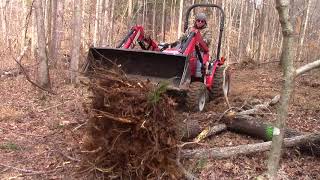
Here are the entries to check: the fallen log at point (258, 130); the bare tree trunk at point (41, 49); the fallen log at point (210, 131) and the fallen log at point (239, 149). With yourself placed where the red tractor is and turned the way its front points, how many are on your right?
1

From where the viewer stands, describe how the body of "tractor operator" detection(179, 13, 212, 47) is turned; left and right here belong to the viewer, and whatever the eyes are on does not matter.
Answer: facing the viewer and to the left of the viewer

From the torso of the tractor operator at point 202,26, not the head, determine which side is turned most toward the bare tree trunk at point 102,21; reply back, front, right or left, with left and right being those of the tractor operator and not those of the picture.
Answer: right

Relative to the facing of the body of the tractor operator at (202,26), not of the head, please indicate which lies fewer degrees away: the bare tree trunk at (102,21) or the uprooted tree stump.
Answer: the uprooted tree stump

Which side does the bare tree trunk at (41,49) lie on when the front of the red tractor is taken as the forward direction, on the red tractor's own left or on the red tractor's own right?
on the red tractor's own right

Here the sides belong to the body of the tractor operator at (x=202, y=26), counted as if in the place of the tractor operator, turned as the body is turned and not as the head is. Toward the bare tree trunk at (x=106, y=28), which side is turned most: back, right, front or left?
right

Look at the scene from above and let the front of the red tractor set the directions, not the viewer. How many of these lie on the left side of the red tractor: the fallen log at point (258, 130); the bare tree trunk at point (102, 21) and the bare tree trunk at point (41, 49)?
1

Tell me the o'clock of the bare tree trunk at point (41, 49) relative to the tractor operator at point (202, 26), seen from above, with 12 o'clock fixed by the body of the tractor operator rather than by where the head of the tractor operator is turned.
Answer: The bare tree trunk is roughly at 2 o'clock from the tractor operator.

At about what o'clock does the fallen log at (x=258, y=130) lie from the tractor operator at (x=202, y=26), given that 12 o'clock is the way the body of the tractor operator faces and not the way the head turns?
The fallen log is roughly at 10 o'clock from the tractor operator.

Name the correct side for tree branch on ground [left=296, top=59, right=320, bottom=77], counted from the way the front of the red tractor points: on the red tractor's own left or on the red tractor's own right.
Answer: on the red tractor's own left

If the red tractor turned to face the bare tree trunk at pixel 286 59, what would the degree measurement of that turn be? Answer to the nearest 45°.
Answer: approximately 45° to its left

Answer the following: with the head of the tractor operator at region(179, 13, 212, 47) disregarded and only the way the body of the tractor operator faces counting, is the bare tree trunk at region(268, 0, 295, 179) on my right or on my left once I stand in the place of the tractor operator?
on my left

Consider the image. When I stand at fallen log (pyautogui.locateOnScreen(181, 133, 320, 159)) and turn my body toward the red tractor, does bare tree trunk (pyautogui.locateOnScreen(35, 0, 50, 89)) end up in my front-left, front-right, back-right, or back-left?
front-left

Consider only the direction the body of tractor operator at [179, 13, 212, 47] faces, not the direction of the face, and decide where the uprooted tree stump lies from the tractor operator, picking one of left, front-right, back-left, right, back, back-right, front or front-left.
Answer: front-left
